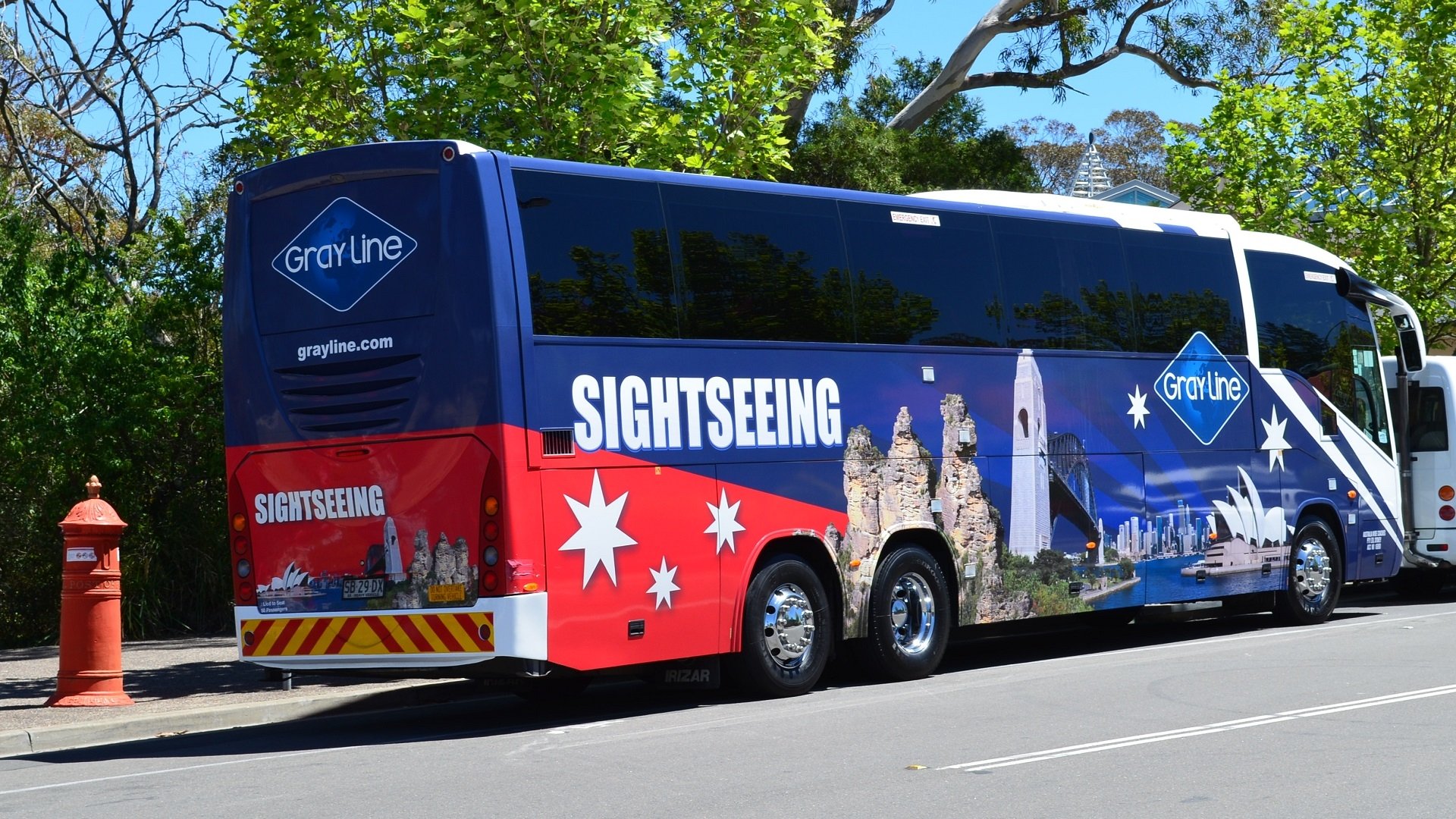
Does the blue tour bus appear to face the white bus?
yes

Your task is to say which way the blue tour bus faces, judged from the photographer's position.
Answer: facing away from the viewer and to the right of the viewer

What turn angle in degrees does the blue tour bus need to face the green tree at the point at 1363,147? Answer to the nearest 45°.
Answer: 0° — it already faces it

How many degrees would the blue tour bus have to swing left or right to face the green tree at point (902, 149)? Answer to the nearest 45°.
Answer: approximately 45° to its left

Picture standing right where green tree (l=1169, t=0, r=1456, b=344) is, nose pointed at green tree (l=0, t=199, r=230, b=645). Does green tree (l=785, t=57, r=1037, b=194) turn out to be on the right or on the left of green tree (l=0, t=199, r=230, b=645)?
right

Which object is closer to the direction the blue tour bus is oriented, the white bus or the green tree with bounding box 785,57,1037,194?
the white bus

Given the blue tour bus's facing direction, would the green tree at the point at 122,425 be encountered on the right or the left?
on its left
